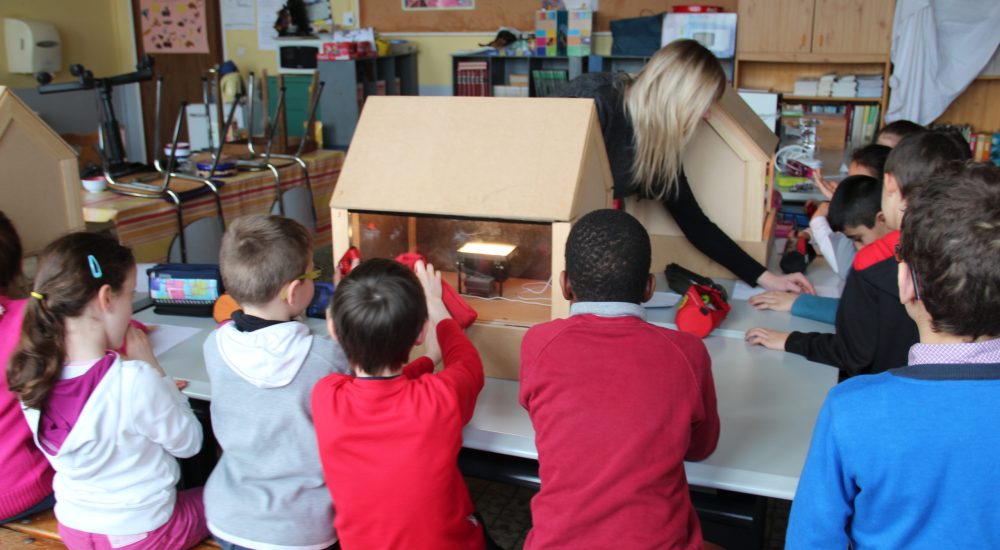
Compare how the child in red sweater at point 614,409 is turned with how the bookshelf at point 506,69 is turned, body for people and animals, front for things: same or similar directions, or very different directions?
very different directions

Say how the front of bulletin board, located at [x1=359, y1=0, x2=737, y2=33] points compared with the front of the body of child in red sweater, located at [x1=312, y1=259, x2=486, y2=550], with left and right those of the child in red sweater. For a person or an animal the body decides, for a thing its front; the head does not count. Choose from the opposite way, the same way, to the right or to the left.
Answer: the opposite way

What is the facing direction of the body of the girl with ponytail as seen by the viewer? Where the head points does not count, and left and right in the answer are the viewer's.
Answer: facing away from the viewer and to the right of the viewer

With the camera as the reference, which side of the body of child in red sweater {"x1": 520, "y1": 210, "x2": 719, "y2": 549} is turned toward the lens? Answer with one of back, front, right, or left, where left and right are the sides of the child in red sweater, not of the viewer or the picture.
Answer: back

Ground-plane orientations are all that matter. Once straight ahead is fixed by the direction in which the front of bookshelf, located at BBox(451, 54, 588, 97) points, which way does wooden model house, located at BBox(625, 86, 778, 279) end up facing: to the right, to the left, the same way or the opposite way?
to the left

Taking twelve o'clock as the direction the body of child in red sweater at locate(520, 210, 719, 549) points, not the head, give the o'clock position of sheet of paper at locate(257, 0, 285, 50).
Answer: The sheet of paper is roughly at 11 o'clock from the child in red sweater.

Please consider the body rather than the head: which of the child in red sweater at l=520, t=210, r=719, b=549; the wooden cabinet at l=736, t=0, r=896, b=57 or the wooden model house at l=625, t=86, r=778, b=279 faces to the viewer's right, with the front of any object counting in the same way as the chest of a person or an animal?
the wooden model house

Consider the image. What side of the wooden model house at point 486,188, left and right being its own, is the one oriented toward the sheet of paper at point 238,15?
back

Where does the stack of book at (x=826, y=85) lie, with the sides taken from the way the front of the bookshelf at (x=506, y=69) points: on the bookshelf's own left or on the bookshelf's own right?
on the bookshelf's own left

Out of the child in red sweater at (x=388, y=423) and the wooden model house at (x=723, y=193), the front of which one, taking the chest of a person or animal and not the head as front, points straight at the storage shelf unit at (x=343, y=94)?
the child in red sweater

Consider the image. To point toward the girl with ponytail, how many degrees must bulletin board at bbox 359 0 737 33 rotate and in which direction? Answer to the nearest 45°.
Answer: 0° — it already faces them
